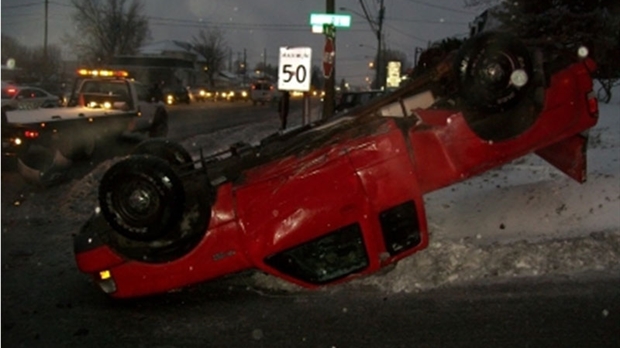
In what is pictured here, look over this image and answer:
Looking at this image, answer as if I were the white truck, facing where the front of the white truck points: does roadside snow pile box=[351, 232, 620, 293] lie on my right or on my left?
on my right

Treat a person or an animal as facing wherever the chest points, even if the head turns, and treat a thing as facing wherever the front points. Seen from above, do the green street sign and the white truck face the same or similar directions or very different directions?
very different directions

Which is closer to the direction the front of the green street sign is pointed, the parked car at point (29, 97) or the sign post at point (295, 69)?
the sign post

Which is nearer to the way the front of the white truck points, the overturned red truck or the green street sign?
the green street sign

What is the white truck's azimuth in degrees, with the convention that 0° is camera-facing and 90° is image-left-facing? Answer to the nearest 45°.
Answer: approximately 225°

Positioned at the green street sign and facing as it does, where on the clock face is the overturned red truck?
The overturned red truck is roughly at 12 o'clock from the green street sign.

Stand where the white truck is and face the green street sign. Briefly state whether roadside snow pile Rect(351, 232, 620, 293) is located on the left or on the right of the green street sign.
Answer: right

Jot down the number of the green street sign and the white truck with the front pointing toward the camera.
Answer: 1

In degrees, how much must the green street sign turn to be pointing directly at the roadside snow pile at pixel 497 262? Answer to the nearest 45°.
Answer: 0° — it already faces it

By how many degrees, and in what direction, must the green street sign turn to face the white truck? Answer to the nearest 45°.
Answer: approximately 90° to its right

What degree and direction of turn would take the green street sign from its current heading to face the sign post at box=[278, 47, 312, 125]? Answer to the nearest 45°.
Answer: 0° — it already faces it

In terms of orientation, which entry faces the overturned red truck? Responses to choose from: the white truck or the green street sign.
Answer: the green street sign
